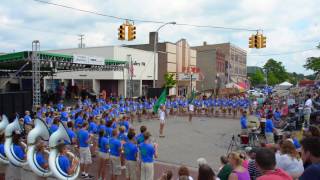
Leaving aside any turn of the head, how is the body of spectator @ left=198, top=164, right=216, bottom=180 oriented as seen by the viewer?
away from the camera

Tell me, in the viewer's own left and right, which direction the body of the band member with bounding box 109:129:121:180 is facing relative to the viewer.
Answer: facing away from the viewer and to the right of the viewer

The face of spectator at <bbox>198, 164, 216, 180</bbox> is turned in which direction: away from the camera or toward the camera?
away from the camera

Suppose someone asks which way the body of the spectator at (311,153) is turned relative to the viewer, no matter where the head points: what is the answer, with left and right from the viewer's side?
facing away from the viewer and to the left of the viewer

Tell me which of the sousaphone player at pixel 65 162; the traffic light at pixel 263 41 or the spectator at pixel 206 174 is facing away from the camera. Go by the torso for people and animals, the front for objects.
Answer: the spectator at pixel 206 174

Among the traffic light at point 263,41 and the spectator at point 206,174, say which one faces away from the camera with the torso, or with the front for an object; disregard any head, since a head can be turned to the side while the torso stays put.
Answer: the spectator

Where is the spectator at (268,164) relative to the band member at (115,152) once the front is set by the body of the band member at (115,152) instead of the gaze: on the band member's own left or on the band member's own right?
on the band member's own right
